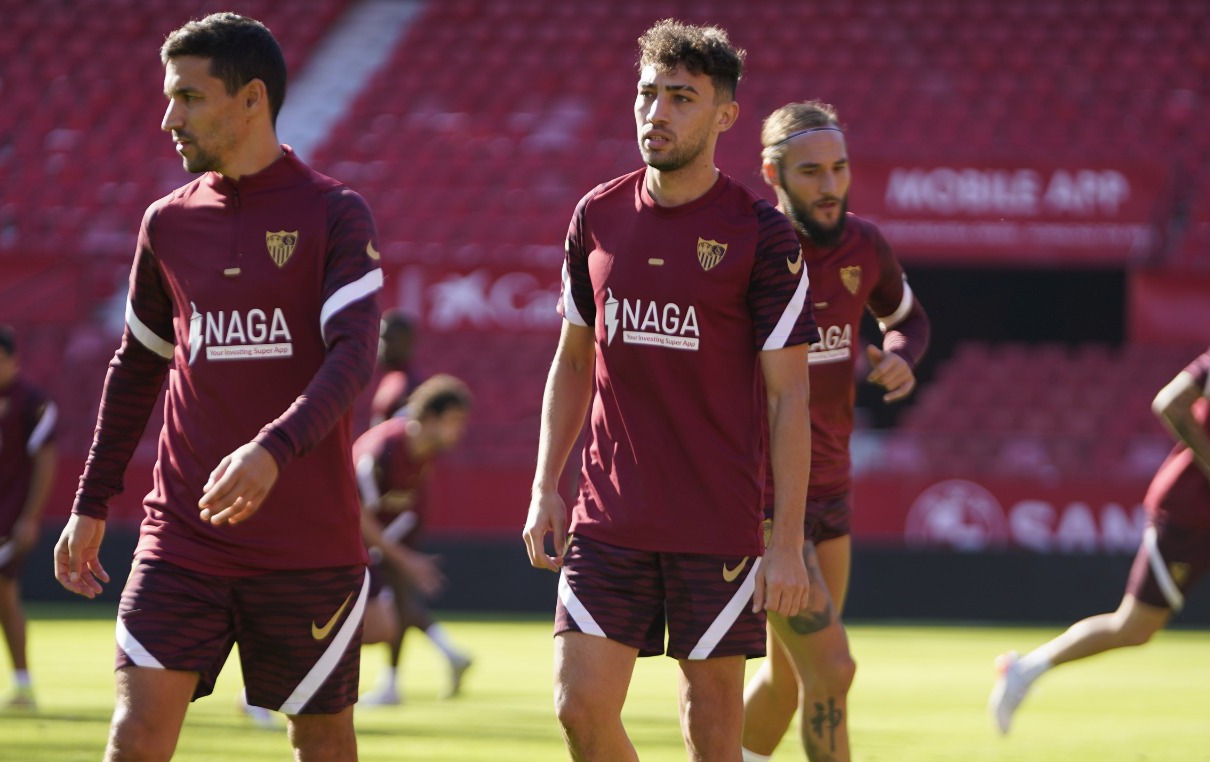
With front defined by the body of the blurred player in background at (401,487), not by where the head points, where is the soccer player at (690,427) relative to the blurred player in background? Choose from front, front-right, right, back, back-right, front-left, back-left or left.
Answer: front-right

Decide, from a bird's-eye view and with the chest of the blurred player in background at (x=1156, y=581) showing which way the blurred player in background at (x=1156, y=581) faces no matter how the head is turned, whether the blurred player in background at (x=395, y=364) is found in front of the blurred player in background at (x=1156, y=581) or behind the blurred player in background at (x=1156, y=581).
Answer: behind

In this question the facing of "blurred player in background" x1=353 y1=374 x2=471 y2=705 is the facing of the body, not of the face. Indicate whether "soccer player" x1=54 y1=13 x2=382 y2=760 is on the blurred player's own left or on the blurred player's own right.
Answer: on the blurred player's own right

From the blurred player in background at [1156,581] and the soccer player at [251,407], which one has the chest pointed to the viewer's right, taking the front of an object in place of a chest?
the blurred player in background

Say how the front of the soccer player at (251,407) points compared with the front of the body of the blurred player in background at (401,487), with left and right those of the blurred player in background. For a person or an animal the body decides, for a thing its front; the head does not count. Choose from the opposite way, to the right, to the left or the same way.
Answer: to the right

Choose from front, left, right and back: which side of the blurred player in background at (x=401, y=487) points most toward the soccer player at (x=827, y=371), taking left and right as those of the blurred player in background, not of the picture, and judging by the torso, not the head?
front

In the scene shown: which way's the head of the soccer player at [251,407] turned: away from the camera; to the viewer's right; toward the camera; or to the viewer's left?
to the viewer's left

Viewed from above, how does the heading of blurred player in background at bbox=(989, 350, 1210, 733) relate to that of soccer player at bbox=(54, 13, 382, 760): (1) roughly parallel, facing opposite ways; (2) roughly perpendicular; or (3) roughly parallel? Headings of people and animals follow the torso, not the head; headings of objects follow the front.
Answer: roughly perpendicular

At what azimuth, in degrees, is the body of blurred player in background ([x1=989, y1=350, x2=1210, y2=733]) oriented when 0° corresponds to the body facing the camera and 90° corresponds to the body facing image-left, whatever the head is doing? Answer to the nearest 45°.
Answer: approximately 270°

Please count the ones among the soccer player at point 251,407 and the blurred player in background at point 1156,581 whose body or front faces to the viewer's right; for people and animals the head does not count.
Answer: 1

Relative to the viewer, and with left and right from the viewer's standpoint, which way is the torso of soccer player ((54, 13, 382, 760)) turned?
facing the viewer and to the left of the viewer

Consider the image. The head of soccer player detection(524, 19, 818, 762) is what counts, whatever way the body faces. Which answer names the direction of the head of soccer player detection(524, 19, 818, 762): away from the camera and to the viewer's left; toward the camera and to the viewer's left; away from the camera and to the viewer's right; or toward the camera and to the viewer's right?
toward the camera and to the viewer's left

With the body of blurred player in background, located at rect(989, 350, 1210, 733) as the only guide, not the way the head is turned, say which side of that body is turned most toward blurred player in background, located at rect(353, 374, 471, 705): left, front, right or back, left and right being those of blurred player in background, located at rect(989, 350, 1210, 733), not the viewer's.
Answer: back

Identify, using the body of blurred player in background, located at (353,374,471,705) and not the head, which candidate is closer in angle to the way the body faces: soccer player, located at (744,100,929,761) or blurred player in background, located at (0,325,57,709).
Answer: the soccer player
